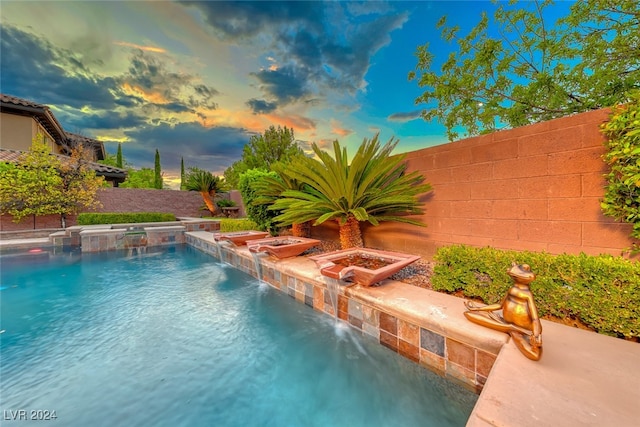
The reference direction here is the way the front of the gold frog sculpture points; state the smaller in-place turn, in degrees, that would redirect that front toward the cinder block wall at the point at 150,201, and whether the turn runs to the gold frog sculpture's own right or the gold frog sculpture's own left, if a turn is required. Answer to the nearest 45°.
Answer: approximately 45° to the gold frog sculpture's own right

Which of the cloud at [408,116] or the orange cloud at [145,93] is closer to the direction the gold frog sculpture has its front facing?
the orange cloud

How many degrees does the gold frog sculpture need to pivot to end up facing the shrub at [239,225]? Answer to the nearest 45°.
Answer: approximately 45° to its right

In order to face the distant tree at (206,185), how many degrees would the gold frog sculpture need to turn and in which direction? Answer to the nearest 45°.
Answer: approximately 45° to its right

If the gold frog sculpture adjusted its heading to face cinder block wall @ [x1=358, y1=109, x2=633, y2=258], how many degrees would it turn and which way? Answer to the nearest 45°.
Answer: approximately 135° to its right

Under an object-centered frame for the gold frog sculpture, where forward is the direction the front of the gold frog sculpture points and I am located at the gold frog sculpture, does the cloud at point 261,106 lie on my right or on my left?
on my right

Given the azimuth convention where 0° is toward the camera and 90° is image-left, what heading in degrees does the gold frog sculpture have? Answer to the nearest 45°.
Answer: approximately 45°

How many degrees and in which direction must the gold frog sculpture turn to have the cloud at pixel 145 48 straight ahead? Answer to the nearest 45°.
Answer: approximately 45° to its right
